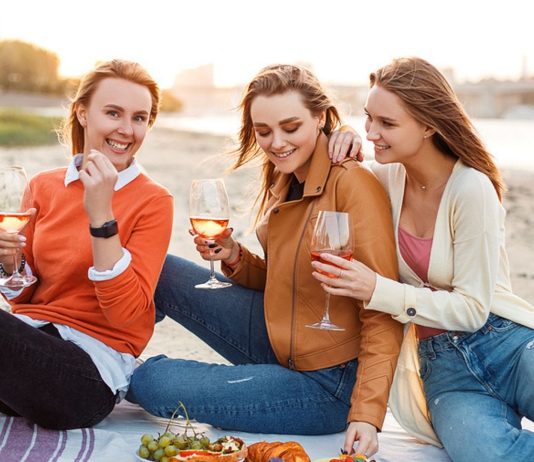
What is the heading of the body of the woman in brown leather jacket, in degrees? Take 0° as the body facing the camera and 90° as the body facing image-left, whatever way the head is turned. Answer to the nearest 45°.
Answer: approximately 45°

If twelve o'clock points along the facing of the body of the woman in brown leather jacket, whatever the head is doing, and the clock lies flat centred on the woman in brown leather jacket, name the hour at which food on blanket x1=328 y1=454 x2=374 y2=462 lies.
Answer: The food on blanket is roughly at 10 o'clock from the woman in brown leather jacket.

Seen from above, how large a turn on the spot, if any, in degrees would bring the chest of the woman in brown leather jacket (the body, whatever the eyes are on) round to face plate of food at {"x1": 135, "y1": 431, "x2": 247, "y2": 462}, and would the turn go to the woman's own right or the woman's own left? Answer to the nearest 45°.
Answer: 0° — they already face it

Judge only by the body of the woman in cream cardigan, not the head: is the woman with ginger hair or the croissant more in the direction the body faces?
the croissant

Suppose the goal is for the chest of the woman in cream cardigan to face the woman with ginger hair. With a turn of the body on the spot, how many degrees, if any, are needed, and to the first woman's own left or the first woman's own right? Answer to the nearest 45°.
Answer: approximately 45° to the first woman's own right

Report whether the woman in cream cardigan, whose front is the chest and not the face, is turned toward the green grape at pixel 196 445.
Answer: yes
